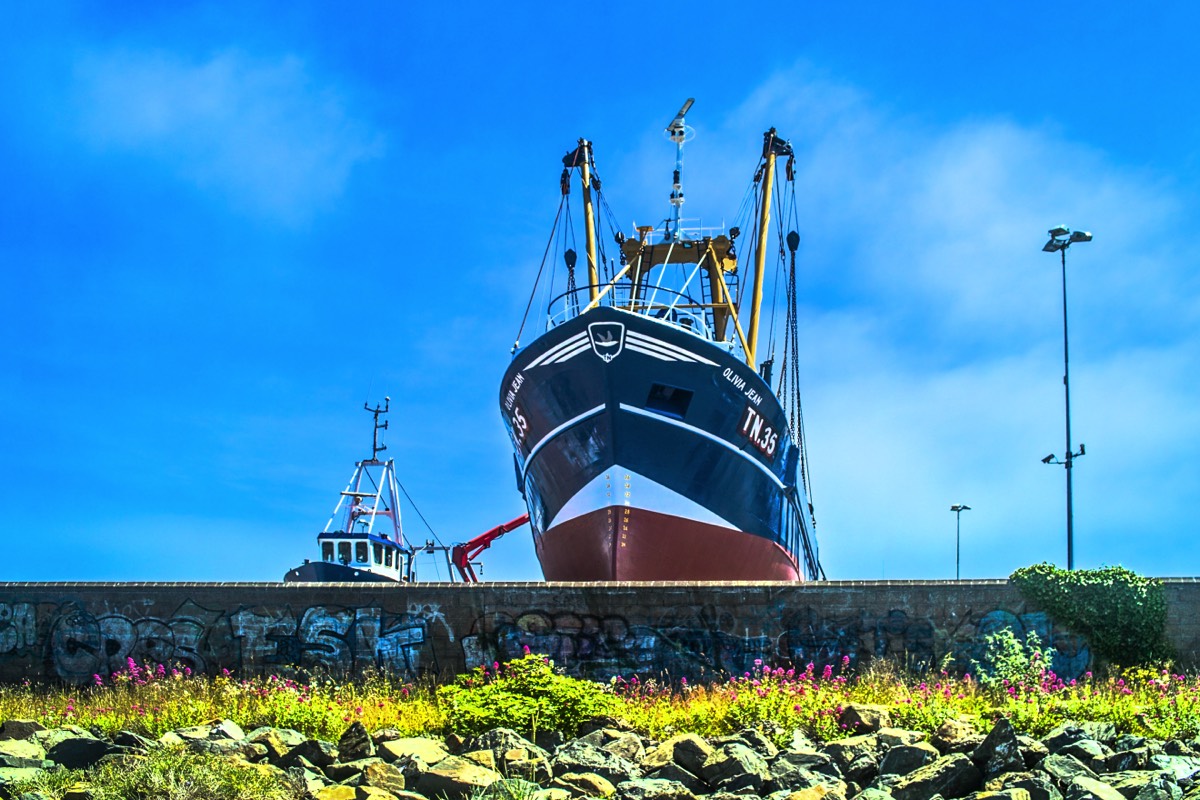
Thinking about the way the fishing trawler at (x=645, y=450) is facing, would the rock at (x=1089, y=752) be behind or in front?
in front

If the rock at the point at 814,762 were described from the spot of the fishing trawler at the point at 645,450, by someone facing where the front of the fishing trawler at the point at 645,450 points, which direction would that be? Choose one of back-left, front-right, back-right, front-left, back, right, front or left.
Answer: front

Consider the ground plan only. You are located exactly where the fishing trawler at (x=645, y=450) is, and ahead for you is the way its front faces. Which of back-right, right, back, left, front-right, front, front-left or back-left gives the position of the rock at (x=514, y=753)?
front

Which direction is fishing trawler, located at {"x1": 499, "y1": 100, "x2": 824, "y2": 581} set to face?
toward the camera

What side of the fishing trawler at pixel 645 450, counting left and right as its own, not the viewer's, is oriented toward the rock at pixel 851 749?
front

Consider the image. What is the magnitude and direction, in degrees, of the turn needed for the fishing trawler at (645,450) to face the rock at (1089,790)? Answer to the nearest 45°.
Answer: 0° — it already faces it

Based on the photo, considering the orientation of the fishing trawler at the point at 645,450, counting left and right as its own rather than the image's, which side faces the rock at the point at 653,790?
front

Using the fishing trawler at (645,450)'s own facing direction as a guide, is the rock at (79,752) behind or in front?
in front

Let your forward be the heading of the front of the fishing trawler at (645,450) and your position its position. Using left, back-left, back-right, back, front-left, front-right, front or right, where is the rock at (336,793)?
front
